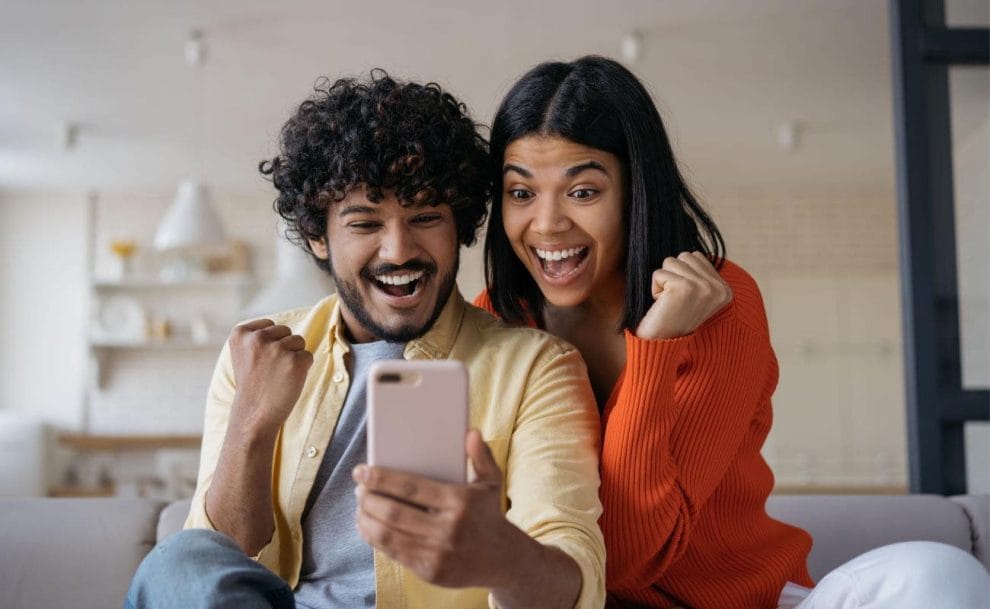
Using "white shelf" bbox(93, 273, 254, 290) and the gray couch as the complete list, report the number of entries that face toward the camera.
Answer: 2

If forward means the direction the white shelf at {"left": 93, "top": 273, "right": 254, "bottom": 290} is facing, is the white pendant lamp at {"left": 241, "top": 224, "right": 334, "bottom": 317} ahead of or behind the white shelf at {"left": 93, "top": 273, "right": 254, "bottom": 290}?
ahead

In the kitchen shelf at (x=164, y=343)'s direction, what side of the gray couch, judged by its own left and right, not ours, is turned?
back

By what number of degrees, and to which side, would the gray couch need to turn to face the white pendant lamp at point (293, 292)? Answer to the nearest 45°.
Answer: approximately 180°

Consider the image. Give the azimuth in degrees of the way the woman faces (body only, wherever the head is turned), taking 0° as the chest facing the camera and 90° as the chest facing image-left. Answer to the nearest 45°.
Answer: approximately 45°

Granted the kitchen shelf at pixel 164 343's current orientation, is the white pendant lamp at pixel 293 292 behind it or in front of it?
in front

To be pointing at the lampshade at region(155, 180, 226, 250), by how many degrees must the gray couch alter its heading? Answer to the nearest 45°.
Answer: approximately 180°

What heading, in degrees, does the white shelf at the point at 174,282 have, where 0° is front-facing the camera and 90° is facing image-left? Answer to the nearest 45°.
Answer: approximately 0°

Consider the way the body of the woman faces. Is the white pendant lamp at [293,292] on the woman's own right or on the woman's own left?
on the woman's own right

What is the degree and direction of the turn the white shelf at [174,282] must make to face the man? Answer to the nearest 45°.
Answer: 0° — it already faces them

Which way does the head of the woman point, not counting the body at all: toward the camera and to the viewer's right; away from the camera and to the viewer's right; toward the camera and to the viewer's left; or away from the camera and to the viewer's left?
toward the camera and to the viewer's left

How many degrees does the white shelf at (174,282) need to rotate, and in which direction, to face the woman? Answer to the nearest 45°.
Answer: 0° — it already faces them

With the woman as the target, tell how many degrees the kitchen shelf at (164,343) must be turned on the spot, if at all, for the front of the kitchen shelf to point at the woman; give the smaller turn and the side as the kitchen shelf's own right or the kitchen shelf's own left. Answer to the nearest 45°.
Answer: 0° — it already faces them
